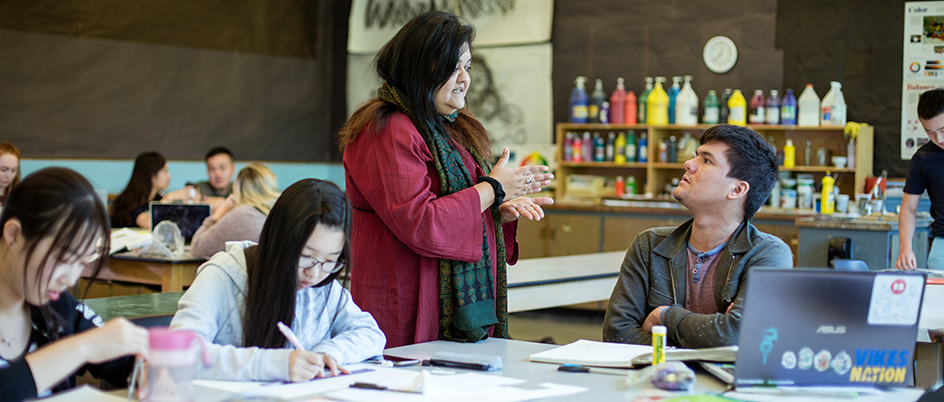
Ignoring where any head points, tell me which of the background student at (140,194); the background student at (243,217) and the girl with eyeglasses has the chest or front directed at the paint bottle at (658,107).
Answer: the background student at (140,194)

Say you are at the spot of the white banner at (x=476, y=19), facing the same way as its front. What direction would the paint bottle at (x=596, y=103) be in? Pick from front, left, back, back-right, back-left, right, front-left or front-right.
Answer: front-left

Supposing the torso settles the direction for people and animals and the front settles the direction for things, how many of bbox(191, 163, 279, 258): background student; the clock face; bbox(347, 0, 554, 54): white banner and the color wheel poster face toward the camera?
3

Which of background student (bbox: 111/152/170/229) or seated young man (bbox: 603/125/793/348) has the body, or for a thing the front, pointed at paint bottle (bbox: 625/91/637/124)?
the background student

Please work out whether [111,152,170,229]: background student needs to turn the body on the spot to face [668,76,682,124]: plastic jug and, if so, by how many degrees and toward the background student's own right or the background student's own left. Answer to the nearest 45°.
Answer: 0° — they already face it

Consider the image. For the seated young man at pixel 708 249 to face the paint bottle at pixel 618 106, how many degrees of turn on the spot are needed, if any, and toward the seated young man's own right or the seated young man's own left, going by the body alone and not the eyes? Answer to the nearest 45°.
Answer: approximately 135° to the seated young man's own right

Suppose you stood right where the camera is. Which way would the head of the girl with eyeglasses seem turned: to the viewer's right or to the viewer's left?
to the viewer's right

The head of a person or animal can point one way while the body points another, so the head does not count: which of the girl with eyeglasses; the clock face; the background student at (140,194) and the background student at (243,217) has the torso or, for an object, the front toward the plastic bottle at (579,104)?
the background student at (140,194)

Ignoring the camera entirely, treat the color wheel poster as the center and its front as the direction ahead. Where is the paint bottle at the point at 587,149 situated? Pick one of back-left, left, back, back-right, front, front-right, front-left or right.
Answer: right

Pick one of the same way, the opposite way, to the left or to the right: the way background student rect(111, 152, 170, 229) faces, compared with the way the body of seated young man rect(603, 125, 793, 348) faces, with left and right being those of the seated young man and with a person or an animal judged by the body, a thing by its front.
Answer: to the left

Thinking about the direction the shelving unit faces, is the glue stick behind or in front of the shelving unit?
in front

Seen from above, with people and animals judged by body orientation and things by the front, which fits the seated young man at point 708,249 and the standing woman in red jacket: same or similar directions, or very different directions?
very different directions

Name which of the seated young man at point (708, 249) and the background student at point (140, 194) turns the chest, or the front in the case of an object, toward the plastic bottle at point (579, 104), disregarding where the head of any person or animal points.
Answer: the background student

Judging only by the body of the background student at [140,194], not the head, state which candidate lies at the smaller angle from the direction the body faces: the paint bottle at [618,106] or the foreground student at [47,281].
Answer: the paint bottle
